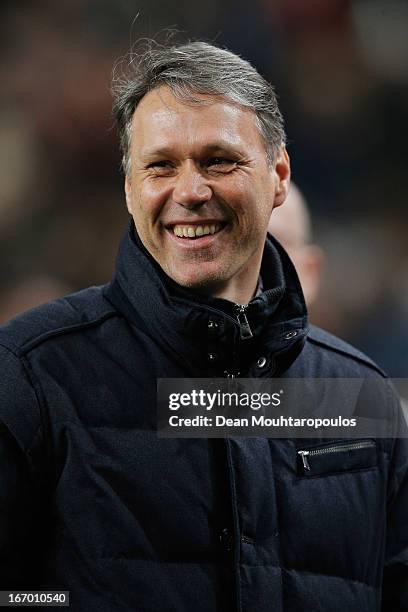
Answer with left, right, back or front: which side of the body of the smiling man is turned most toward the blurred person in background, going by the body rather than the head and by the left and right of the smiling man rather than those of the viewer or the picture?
back

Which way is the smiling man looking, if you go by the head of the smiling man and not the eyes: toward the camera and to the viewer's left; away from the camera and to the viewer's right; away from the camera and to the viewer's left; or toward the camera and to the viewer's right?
toward the camera and to the viewer's left

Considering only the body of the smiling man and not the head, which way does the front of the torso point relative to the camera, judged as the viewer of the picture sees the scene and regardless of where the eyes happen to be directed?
toward the camera
